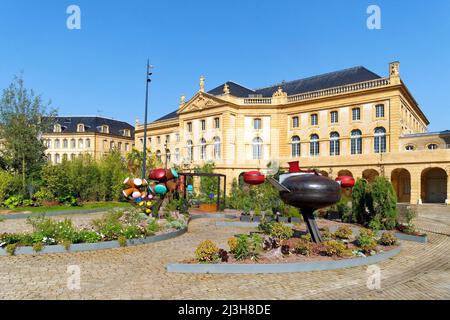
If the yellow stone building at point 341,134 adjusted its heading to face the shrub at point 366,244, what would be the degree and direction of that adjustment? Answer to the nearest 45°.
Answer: approximately 45° to its left

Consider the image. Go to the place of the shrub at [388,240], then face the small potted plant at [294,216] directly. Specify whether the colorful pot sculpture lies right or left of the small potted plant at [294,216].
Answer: left

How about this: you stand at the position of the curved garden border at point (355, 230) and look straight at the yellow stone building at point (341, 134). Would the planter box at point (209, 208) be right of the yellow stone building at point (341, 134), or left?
left

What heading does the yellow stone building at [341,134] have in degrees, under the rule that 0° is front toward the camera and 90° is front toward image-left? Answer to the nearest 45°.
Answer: approximately 45°

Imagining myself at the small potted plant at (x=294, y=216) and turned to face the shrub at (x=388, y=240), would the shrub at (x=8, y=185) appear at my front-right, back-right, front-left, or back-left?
back-right

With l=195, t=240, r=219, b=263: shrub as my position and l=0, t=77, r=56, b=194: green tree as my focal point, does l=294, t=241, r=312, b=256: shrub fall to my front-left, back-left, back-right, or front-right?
back-right
